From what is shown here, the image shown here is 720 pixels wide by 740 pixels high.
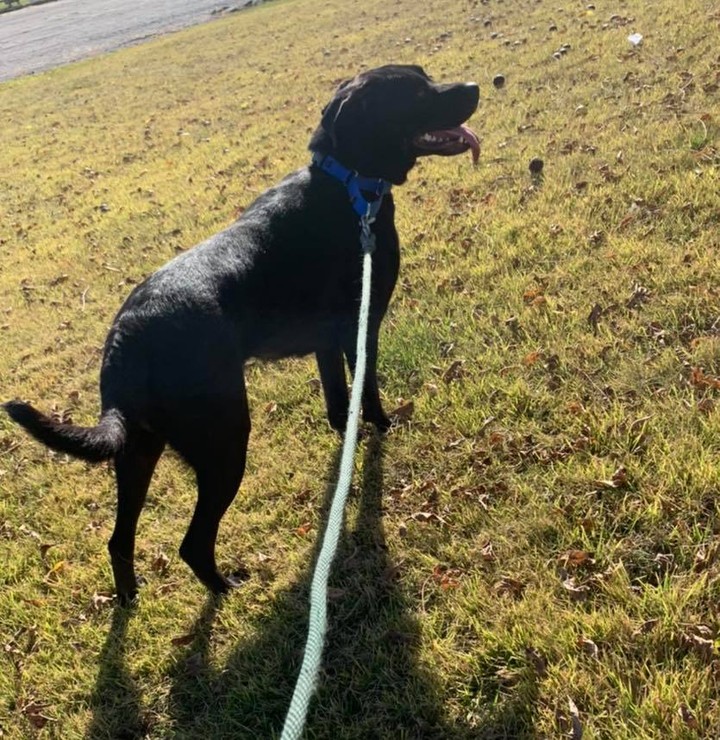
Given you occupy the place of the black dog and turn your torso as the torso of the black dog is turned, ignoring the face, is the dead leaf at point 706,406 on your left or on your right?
on your right

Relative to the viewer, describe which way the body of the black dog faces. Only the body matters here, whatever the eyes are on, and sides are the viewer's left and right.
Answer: facing away from the viewer and to the right of the viewer

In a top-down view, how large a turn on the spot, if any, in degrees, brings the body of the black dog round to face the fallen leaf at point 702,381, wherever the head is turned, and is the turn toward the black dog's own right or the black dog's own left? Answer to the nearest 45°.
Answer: approximately 45° to the black dog's own right

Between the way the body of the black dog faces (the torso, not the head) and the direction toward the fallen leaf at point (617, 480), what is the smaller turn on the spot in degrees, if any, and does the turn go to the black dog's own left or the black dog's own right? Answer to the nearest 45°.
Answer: approximately 90° to the black dog's own right

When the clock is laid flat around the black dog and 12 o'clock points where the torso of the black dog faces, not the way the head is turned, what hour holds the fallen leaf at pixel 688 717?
The fallen leaf is roughly at 4 o'clock from the black dog.

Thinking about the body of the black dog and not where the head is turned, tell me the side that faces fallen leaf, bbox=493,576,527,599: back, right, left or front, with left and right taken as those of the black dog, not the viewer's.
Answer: right

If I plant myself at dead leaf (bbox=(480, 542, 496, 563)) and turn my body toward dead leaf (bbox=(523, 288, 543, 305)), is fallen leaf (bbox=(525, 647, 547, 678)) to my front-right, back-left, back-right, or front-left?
back-right

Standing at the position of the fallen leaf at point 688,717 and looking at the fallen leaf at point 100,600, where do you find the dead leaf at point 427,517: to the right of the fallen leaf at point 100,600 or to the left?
right

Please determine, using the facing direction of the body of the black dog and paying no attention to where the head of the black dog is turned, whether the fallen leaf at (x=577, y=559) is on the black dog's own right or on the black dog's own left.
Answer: on the black dog's own right

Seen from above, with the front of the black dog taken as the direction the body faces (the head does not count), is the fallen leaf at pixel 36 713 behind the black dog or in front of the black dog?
behind
